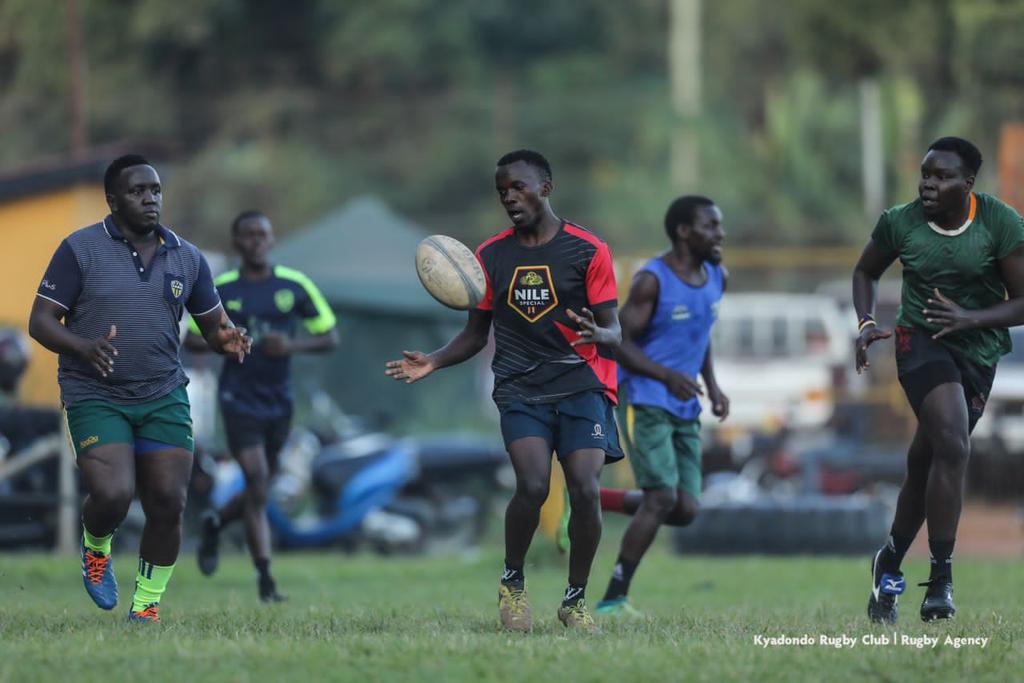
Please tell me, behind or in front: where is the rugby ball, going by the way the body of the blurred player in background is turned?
in front

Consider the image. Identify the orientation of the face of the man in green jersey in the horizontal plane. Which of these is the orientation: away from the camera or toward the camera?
toward the camera

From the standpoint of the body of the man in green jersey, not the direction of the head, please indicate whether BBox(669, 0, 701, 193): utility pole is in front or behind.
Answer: behind

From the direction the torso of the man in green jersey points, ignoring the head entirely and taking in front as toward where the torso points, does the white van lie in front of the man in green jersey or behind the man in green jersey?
behind

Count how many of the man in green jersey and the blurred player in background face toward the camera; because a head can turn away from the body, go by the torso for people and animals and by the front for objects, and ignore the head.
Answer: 2

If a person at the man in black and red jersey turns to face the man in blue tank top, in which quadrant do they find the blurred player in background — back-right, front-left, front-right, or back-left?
front-left

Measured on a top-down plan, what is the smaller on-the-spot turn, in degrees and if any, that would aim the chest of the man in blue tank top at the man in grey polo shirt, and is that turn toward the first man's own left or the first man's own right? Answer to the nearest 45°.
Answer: approximately 90° to the first man's own right

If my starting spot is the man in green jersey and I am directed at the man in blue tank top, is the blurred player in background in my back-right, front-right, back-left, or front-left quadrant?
front-left

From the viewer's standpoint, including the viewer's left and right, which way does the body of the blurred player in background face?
facing the viewer

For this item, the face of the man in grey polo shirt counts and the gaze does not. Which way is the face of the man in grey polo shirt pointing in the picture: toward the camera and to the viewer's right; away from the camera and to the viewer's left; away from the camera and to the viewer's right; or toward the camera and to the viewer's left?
toward the camera and to the viewer's right

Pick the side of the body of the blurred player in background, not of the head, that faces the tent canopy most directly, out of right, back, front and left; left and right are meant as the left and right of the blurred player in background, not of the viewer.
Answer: back

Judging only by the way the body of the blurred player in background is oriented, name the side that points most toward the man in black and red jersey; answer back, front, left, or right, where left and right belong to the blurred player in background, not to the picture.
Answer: front

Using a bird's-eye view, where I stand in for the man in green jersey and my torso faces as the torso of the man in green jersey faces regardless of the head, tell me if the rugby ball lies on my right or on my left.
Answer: on my right

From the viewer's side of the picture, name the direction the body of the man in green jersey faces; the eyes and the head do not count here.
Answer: toward the camera

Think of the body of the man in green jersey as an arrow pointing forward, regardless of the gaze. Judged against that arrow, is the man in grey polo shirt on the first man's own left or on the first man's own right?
on the first man's own right
